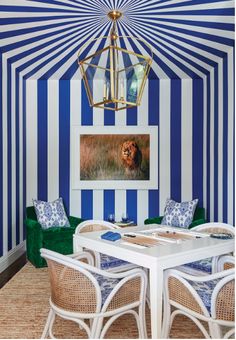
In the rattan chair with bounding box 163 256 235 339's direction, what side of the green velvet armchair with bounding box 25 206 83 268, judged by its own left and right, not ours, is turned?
front

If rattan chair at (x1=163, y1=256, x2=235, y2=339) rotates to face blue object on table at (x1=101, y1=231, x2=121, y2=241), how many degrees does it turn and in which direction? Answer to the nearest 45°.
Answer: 0° — it already faces it

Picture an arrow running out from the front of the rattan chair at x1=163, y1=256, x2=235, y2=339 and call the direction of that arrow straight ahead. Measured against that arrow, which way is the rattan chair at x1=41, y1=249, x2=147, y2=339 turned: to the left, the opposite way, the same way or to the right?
to the right

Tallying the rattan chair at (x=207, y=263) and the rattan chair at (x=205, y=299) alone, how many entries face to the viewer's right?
0

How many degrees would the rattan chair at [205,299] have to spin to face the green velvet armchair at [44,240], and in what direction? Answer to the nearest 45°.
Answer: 0° — it already faces it

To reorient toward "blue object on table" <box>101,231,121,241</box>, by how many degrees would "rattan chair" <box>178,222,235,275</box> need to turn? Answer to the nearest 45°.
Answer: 0° — it already faces it

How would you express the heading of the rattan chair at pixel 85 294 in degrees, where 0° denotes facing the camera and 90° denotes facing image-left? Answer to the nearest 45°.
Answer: approximately 225°

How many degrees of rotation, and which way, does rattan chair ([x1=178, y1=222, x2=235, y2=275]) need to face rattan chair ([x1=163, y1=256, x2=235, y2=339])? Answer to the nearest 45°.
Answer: approximately 45° to its left

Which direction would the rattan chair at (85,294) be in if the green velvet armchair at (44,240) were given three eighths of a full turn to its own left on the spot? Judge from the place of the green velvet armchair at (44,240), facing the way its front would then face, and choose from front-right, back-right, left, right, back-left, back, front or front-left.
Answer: back

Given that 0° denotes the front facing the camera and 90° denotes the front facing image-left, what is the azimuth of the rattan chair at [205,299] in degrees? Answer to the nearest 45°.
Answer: approximately 135°

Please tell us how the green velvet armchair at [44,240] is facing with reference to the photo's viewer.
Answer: facing the viewer and to the right of the viewer

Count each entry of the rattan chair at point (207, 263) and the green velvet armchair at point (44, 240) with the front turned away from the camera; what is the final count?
0

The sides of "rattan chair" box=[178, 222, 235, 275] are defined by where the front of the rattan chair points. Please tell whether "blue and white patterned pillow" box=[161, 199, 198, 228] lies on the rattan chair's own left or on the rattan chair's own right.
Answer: on the rattan chair's own right

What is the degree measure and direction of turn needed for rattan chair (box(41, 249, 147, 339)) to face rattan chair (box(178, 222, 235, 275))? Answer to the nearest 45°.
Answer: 0° — it already faces it
